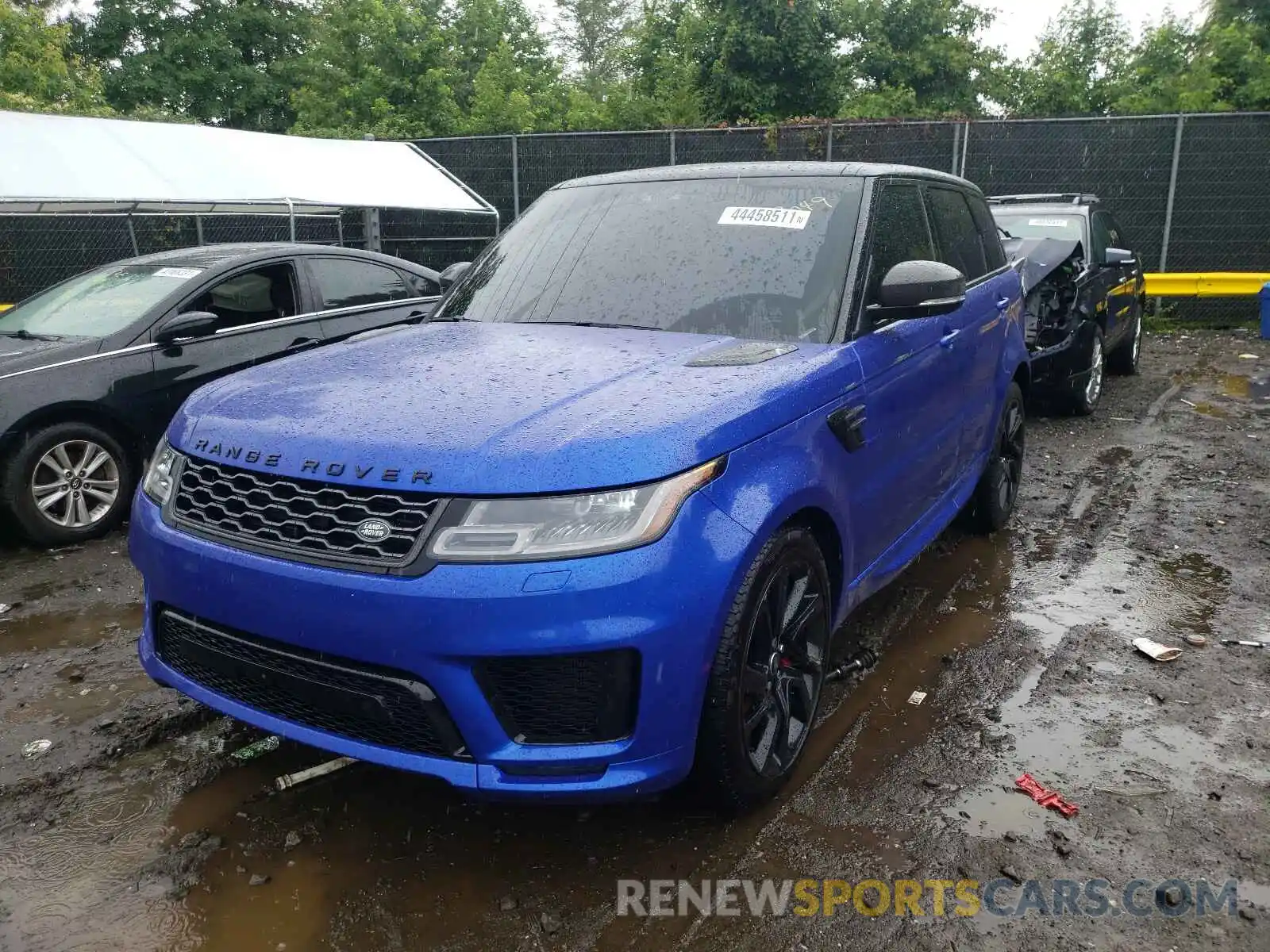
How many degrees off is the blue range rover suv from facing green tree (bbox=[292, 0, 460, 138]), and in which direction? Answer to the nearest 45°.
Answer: approximately 135° to its right

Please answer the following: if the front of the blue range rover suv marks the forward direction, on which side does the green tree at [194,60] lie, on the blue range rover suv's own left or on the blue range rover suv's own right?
on the blue range rover suv's own right

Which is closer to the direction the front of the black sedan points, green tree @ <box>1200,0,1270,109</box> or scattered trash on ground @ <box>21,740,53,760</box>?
the scattered trash on ground

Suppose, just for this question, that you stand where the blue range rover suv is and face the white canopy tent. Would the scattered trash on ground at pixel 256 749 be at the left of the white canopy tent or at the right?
left

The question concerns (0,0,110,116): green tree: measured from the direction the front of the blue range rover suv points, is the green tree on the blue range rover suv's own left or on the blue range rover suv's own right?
on the blue range rover suv's own right

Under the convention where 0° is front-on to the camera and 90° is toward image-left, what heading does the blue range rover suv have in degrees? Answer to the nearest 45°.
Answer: approximately 45°

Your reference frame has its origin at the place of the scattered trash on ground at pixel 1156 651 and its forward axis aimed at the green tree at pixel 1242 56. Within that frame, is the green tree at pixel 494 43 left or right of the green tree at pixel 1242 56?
left

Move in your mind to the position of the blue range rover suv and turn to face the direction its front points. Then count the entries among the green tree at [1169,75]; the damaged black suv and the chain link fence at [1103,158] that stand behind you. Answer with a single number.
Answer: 3
